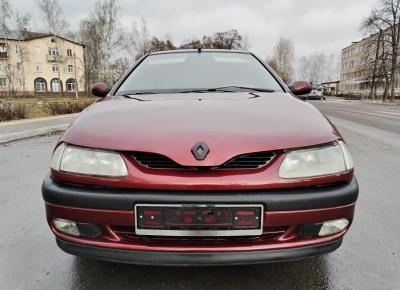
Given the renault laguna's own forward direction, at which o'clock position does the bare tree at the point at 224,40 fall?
The bare tree is roughly at 6 o'clock from the renault laguna.

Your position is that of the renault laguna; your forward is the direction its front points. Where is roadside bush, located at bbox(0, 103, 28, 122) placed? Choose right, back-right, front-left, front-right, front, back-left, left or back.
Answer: back-right

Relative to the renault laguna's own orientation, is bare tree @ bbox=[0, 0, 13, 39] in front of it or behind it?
behind

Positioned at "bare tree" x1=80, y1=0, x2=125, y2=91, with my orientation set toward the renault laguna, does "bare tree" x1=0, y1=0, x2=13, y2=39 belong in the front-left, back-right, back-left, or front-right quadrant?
back-right

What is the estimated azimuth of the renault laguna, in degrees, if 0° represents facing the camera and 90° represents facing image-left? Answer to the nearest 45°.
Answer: approximately 0°

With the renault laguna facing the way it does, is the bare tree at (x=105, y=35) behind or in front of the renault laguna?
behind

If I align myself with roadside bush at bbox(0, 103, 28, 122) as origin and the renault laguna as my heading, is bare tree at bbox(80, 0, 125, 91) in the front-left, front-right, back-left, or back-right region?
back-left

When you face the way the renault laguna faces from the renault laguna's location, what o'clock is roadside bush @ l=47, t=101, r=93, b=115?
The roadside bush is roughly at 5 o'clock from the renault laguna.
